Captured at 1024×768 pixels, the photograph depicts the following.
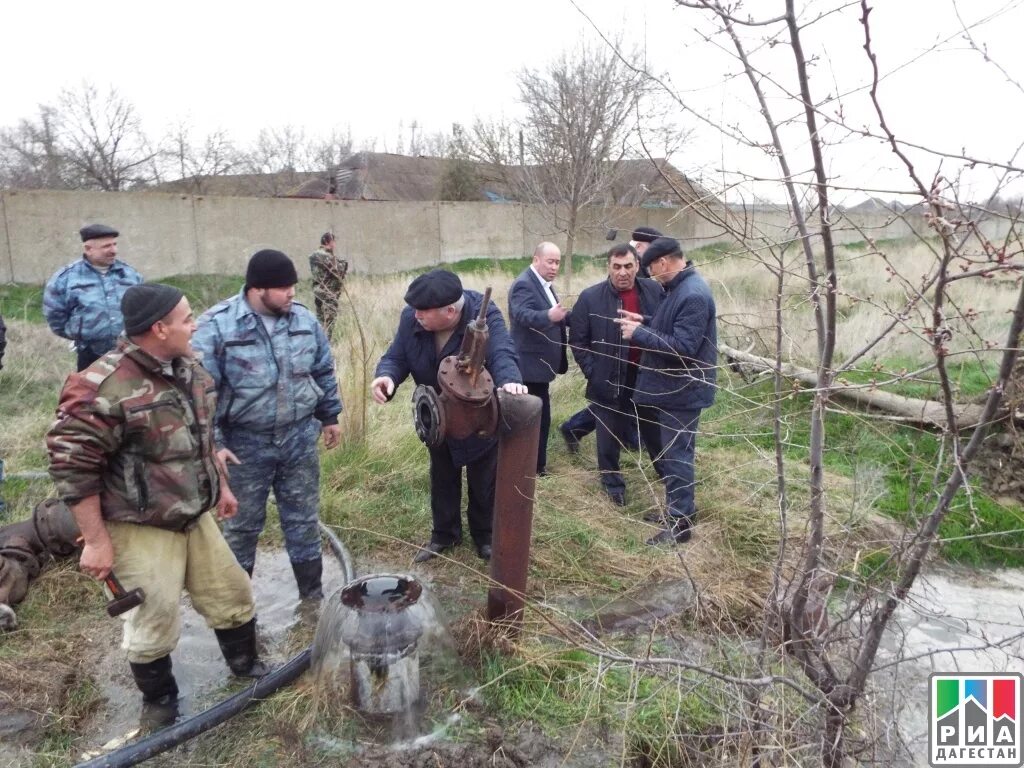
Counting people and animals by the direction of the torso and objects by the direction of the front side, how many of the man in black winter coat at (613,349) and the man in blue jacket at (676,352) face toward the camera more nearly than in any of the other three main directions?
1

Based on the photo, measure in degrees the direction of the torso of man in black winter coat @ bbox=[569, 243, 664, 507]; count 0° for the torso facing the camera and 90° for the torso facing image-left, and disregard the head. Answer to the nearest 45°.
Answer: approximately 0°

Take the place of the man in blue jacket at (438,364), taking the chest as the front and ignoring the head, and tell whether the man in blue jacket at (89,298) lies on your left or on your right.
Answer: on your right

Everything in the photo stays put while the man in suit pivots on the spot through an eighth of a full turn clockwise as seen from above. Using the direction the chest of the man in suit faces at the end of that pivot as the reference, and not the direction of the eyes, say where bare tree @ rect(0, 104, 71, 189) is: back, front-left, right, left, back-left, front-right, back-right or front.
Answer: back-right

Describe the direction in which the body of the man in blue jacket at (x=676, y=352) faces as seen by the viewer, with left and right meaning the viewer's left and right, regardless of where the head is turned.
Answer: facing to the left of the viewer

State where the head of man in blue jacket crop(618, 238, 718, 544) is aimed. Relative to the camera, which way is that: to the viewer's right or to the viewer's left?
to the viewer's left

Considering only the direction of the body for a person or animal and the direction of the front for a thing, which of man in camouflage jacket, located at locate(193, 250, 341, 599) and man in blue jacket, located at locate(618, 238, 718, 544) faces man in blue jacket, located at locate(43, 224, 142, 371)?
man in blue jacket, located at locate(618, 238, 718, 544)

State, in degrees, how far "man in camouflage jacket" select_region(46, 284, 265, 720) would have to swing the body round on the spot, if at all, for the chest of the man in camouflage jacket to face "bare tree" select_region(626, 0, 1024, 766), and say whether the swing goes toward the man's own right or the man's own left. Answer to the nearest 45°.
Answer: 0° — they already face it

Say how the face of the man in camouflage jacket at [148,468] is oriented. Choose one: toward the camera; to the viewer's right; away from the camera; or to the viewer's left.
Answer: to the viewer's right

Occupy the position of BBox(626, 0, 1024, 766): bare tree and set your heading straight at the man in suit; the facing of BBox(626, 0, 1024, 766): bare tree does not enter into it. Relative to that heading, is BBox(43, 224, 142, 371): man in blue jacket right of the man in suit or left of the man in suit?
left

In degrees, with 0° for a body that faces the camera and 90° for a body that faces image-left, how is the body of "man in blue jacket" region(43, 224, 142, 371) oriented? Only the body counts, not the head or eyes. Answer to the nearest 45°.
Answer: approximately 315°

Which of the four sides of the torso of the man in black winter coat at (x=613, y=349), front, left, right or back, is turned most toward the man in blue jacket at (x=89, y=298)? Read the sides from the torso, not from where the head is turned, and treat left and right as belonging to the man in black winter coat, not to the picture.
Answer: right
